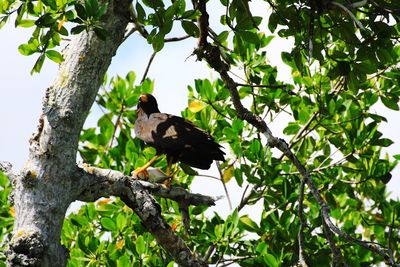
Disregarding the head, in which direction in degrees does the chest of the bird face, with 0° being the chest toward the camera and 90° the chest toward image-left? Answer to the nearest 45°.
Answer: approximately 90°
